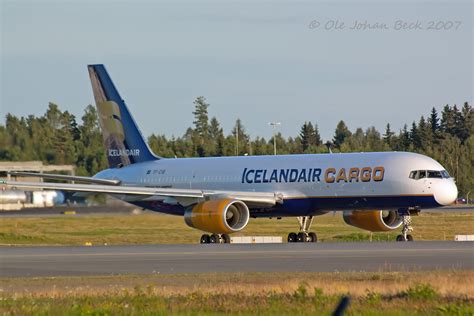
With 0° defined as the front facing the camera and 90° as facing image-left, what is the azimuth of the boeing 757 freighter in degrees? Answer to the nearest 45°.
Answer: approximately 315°
